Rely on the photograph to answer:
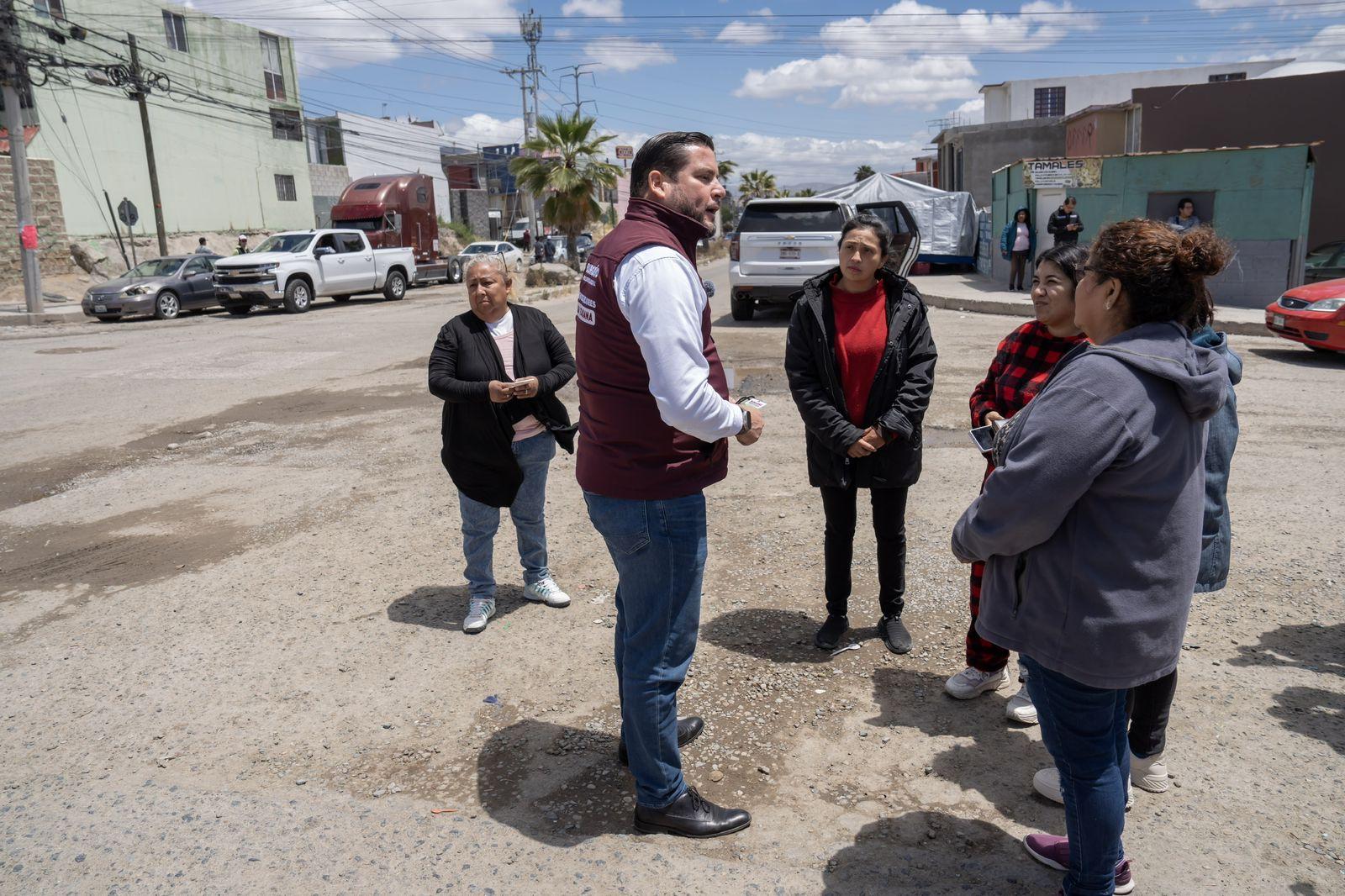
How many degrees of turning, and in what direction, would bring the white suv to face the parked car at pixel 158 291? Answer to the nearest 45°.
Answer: approximately 90° to its left

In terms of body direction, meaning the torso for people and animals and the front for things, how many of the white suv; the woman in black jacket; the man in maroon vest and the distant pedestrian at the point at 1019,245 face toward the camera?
2

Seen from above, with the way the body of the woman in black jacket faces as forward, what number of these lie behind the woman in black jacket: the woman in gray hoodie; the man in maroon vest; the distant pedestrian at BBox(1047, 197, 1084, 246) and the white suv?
2

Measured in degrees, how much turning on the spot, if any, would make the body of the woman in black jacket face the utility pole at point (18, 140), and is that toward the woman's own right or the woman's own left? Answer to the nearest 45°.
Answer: approximately 135° to the woman's own right

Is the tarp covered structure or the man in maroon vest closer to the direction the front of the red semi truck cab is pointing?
the man in maroon vest

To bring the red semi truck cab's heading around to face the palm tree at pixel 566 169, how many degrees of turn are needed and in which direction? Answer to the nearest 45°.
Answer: approximately 135° to its left

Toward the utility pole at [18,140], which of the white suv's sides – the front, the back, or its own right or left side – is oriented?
left

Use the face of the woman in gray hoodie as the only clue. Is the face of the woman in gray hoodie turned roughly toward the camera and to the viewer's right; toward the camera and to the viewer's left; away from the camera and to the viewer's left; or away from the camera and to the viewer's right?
away from the camera and to the viewer's left

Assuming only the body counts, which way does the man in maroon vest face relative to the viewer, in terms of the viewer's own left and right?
facing to the right of the viewer

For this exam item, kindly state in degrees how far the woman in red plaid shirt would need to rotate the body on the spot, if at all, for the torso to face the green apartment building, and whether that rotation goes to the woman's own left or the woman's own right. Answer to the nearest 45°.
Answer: approximately 90° to the woman's own right

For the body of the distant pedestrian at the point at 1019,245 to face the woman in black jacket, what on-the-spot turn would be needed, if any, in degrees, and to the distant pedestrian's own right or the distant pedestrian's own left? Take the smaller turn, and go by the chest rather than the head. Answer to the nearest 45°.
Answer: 0° — they already face them

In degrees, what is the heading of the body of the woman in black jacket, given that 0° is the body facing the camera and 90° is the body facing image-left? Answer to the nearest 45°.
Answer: approximately 0°

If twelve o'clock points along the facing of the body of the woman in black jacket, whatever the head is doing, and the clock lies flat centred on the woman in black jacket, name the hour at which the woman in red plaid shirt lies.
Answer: The woman in red plaid shirt is roughly at 10 o'clock from the woman in black jacket.
